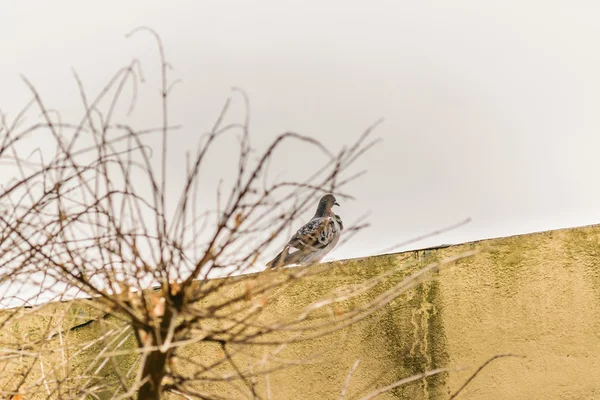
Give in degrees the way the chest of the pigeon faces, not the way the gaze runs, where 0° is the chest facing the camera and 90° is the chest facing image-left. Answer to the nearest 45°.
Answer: approximately 270°
